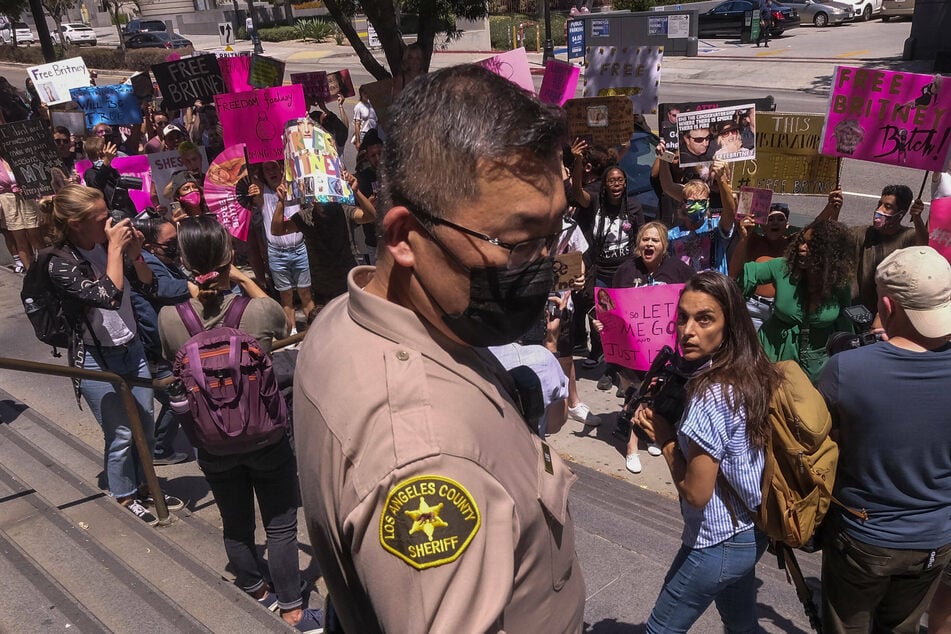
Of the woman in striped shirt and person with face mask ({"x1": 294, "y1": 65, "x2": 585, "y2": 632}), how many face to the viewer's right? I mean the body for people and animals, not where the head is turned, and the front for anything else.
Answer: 1

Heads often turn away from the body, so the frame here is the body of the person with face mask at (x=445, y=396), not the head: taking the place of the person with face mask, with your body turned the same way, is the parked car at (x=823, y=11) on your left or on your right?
on your left

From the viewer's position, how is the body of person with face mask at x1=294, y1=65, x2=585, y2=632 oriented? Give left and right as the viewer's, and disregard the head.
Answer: facing to the right of the viewer

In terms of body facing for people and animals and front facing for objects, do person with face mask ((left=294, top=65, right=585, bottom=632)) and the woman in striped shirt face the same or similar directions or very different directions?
very different directions

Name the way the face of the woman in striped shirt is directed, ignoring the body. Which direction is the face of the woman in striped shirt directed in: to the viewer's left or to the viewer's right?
to the viewer's left

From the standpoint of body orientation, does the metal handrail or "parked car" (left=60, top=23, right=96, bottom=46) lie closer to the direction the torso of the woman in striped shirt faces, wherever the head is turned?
the metal handrail

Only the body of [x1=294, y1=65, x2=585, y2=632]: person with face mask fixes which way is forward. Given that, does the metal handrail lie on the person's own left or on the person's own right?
on the person's own left

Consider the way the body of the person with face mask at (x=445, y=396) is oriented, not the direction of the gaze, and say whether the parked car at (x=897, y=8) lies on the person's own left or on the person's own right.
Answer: on the person's own left
